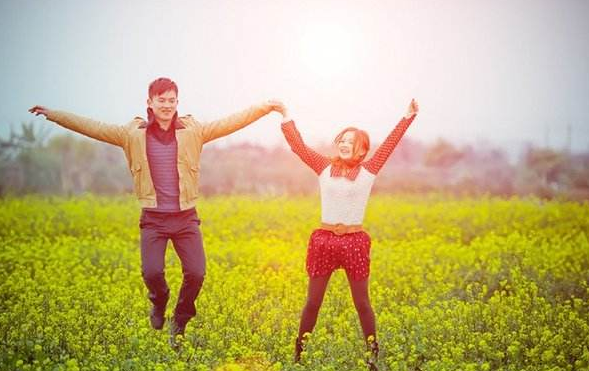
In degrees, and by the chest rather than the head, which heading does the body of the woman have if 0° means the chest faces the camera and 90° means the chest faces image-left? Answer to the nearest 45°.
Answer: approximately 0°

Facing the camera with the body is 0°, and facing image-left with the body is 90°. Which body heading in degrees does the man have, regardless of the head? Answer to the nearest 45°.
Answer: approximately 0°

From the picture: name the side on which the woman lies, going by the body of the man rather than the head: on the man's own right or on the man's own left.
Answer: on the man's own left

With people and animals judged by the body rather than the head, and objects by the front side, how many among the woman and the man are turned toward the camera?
2

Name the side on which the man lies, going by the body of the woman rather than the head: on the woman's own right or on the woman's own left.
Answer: on the woman's own right
